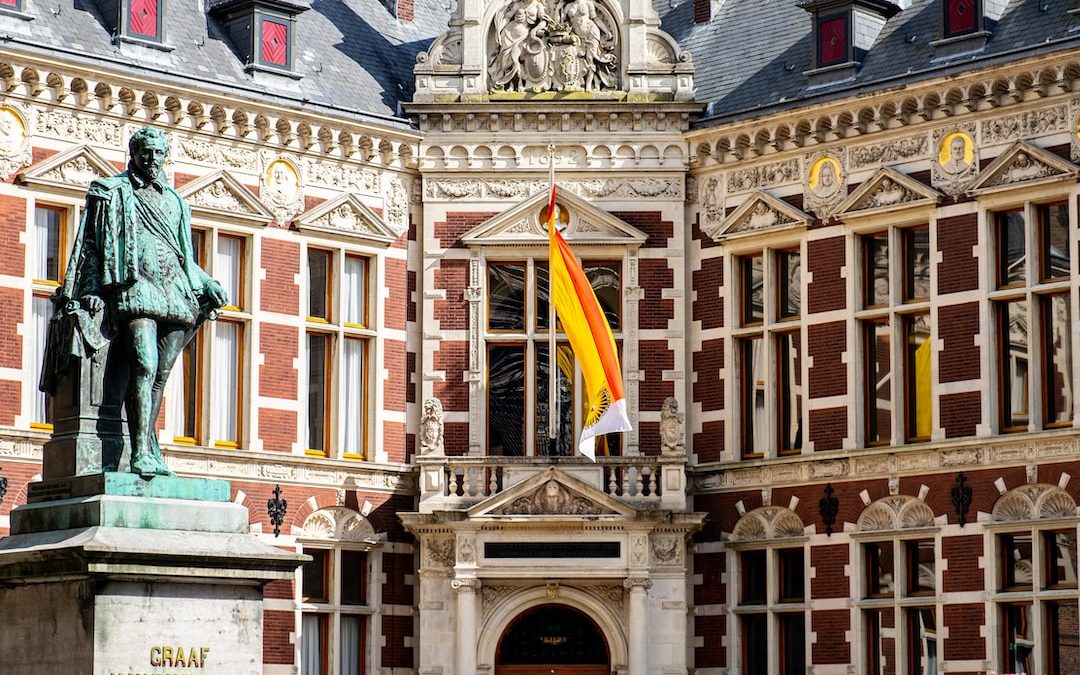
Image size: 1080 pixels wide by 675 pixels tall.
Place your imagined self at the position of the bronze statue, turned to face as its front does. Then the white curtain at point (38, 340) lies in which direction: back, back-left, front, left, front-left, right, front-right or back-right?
back-left

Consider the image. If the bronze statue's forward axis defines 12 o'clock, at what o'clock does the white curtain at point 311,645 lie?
The white curtain is roughly at 8 o'clock from the bronze statue.

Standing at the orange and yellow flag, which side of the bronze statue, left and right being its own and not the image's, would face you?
left

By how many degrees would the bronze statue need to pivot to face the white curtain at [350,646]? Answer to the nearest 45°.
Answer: approximately 135° to its left
